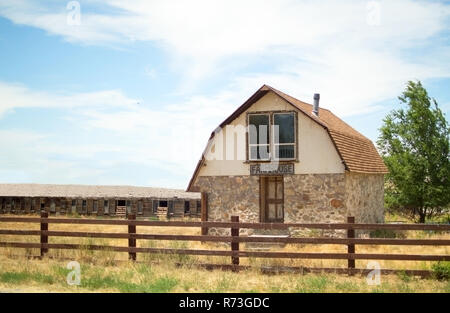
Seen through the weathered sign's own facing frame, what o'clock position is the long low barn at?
The long low barn is roughly at 5 o'clock from the weathered sign.

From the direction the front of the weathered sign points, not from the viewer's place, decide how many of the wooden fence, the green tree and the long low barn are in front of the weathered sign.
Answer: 1

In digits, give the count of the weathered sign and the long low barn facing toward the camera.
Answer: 2

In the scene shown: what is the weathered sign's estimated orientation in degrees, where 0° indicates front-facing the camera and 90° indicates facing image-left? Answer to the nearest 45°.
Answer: approximately 0°

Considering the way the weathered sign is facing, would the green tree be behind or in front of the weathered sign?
behind

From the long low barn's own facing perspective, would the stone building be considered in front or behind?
in front

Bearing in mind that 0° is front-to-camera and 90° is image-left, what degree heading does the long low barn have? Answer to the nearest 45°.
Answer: approximately 0°

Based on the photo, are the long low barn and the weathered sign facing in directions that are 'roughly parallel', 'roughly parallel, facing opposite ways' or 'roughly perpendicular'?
roughly parallel

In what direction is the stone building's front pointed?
toward the camera

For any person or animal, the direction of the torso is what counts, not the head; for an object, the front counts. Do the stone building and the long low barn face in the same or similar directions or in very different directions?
same or similar directions

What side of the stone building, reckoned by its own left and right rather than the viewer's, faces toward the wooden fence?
front

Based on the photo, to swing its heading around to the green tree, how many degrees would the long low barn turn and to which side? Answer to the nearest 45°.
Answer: approximately 45° to its left

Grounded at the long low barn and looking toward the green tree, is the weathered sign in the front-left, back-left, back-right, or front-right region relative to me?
front-right

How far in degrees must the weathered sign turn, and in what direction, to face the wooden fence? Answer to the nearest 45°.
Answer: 0° — it already faces it

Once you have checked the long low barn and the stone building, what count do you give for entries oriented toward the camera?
2
